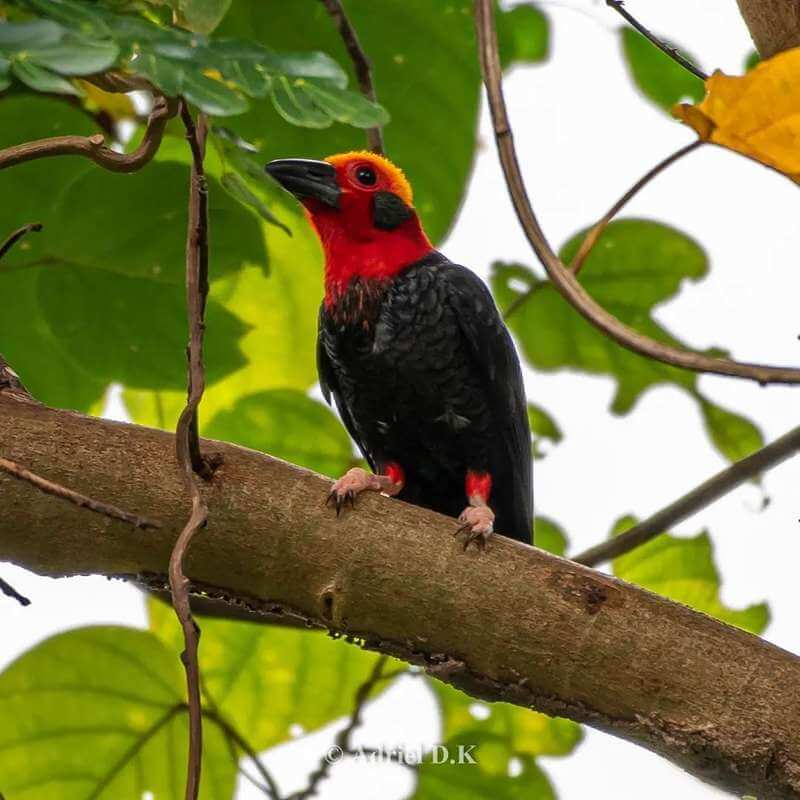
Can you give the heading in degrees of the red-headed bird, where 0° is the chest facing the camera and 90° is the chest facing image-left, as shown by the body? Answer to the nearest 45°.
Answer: approximately 45°

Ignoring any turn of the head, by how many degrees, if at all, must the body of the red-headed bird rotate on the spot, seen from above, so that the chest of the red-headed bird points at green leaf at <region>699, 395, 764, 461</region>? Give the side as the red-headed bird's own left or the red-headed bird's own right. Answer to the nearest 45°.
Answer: approximately 135° to the red-headed bird's own left
